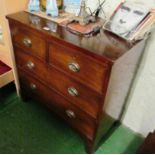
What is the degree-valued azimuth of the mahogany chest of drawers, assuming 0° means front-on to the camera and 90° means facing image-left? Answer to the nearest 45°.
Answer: approximately 45°
